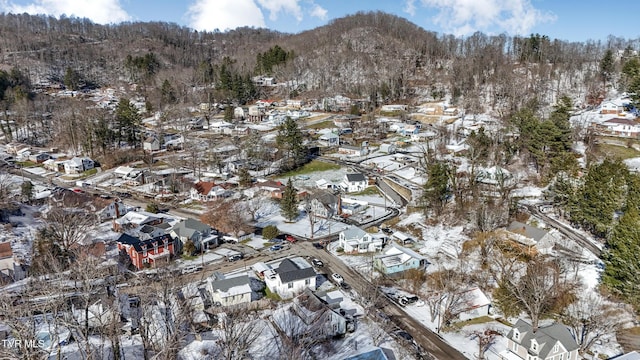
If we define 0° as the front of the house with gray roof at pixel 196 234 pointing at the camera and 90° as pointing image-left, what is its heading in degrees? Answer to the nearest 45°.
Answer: approximately 315°

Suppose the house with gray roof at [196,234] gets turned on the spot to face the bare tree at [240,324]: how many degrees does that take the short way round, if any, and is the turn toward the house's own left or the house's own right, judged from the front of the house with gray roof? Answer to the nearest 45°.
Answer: approximately 45° to the house's own right

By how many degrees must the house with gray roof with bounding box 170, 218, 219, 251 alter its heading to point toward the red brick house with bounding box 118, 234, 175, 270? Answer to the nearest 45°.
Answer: approximately 90° to its right

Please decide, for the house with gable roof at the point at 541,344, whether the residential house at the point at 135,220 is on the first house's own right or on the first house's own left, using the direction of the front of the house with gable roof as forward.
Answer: on the first house's own right

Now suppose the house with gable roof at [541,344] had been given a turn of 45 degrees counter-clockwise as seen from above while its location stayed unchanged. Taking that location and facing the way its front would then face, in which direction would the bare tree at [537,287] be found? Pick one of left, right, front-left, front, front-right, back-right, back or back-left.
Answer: back

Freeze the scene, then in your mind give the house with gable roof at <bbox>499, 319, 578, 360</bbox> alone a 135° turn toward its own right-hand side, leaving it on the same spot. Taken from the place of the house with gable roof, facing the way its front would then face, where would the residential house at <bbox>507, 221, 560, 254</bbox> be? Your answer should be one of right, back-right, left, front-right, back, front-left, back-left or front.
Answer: front

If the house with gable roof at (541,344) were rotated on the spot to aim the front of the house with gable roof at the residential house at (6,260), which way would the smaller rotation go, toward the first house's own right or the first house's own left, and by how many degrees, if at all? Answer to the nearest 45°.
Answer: approximately 45° to the first house's own right

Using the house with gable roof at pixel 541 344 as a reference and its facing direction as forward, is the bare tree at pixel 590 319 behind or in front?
behind

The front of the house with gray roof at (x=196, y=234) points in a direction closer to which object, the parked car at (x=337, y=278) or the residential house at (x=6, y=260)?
the parked car

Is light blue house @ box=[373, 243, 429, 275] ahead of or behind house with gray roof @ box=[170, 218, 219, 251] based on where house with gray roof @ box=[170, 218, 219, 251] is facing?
ahead

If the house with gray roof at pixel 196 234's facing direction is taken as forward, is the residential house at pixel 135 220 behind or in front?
behind

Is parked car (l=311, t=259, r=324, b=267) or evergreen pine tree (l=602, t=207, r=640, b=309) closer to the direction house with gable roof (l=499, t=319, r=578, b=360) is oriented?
the parked car

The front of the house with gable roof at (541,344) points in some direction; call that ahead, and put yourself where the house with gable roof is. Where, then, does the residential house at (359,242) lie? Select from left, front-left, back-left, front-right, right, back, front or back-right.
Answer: right

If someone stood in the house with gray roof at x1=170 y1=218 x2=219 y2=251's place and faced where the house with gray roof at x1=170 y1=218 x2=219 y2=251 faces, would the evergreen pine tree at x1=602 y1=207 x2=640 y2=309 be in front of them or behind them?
in front
